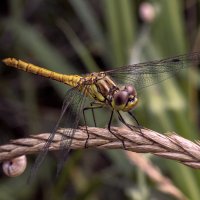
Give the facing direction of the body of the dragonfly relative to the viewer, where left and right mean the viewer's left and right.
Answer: facing the viewer and to the right of the viewer
